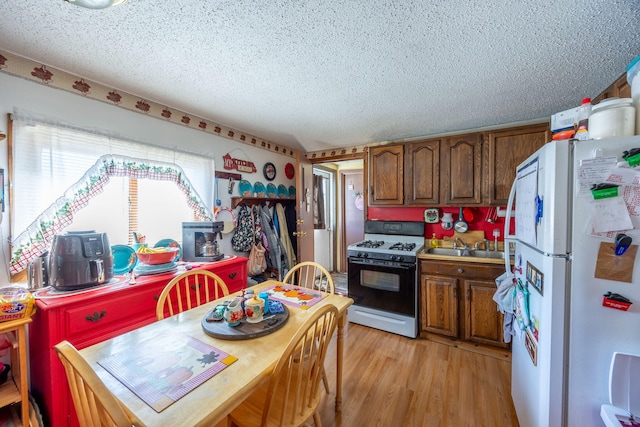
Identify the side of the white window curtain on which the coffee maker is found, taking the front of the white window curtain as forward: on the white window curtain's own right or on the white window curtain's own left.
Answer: on the white window curtain's own left

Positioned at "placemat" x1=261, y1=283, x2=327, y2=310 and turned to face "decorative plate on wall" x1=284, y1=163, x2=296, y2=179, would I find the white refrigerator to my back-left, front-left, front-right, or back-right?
back-right

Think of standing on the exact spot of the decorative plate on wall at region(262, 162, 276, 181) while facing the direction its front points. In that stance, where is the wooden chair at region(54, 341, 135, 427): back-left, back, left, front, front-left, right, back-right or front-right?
front-right

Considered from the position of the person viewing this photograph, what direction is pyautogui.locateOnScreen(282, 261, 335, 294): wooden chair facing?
facing the viewer and to the left of the viewer

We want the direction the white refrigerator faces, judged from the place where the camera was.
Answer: facing to the left of the viewer

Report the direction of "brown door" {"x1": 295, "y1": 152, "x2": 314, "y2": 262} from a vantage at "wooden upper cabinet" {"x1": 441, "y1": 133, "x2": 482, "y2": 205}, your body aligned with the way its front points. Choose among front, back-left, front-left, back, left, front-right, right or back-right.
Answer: right

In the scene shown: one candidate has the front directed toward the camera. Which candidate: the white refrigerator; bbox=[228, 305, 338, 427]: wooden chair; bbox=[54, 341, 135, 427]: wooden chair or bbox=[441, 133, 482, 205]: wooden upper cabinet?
the wooden upper cabinet

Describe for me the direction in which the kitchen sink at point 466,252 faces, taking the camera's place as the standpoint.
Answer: facing the viewer

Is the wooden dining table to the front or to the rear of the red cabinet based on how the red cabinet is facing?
to the front

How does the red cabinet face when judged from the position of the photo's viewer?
facing the viewer and to the right of the viewer

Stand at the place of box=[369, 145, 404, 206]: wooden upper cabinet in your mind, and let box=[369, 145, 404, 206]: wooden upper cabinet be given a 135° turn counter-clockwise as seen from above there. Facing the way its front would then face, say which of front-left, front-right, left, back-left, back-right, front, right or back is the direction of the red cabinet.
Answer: back

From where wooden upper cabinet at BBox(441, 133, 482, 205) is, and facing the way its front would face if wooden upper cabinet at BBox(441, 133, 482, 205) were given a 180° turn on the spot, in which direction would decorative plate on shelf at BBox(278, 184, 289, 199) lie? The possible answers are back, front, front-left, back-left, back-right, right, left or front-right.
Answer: left
